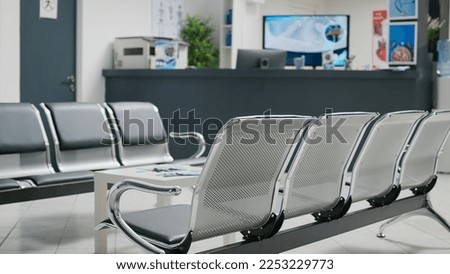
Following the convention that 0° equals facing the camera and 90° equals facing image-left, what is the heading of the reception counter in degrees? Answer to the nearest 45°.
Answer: approximately 0°

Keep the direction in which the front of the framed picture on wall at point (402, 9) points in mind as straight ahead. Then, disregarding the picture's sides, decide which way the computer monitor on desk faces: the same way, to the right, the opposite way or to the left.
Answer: the opposite way

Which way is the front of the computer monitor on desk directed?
away from the camera

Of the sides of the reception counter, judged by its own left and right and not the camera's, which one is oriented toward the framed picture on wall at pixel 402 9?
left

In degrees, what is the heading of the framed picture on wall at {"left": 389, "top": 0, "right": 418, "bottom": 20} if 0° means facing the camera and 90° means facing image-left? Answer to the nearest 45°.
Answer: approximately 0°

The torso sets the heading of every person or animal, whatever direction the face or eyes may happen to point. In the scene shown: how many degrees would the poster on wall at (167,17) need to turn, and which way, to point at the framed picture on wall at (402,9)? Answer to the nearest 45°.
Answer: approximately 45° to its left

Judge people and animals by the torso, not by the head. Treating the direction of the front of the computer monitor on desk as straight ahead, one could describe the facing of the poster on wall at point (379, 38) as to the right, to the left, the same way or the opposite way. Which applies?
the opposite way

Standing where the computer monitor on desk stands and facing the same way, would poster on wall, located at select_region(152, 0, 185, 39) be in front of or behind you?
in front

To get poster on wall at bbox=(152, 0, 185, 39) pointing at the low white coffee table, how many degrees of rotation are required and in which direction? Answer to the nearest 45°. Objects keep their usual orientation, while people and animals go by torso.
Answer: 0° — it already faces it
